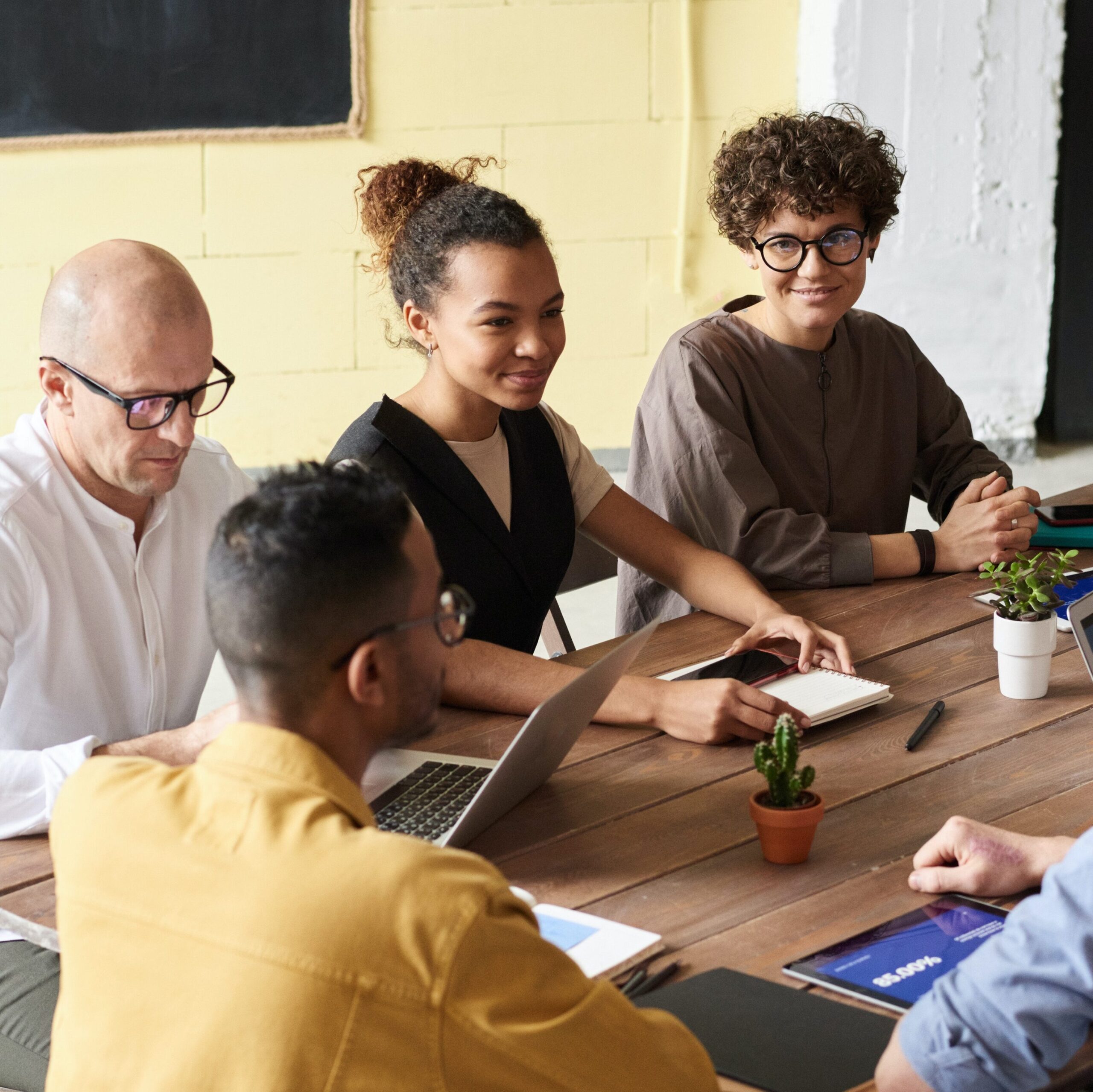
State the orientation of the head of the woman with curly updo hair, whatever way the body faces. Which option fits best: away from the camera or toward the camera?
toward the camera

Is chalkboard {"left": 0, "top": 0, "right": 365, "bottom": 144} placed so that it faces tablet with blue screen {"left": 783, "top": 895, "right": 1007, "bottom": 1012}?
yes

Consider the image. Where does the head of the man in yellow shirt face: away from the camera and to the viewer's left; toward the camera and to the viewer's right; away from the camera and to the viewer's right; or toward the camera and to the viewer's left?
away from the camera and to the viewer's right

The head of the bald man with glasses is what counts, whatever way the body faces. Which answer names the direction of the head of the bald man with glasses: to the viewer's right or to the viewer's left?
to the viewer's right

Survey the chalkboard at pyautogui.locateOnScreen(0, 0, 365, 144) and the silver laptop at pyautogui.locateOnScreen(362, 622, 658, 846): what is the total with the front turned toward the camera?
1

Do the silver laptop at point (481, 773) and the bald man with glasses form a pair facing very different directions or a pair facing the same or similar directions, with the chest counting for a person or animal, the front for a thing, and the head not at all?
very different directions

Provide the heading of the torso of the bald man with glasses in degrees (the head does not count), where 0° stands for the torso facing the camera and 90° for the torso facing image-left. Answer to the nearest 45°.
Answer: approximately 315°

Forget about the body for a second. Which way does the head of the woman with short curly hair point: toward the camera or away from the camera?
toward the camera

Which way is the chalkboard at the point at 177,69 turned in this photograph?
toward the camera

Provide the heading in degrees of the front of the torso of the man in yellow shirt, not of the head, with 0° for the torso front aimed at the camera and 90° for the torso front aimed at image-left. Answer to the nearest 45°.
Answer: approximately 225°

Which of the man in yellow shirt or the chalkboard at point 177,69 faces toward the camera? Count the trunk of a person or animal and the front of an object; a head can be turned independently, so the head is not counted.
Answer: the chalkboard

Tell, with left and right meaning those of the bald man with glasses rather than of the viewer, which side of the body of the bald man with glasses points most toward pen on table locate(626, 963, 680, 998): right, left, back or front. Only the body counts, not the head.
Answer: front

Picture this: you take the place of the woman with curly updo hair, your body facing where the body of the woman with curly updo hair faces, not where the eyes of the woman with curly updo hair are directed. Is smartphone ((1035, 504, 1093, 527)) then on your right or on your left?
on your left

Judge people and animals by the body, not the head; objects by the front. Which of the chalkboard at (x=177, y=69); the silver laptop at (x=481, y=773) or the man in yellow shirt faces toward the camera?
the chalkboard
